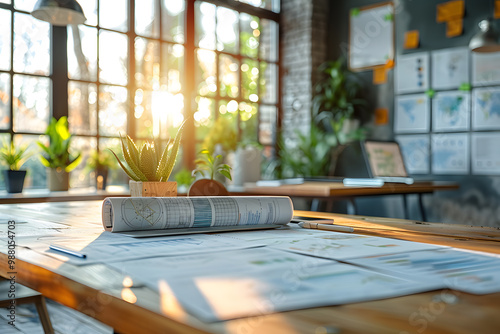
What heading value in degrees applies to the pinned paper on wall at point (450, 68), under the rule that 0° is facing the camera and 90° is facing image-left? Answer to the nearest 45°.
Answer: approximately 45°

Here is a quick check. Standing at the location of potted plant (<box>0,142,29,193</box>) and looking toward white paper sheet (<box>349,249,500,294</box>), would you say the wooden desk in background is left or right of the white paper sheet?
left

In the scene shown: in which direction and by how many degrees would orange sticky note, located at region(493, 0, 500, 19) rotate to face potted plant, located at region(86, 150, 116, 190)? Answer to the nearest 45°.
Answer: approximately 45° to its right

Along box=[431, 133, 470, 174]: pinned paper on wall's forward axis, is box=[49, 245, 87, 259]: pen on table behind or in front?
in front

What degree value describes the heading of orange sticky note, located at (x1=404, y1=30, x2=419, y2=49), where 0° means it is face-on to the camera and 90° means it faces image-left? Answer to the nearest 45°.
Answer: approximately 0°

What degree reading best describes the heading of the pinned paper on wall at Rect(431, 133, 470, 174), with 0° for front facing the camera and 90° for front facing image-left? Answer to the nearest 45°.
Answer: approximately 0°
